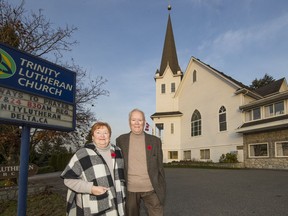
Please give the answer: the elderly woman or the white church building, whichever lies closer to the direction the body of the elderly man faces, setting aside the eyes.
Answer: the elderly woman

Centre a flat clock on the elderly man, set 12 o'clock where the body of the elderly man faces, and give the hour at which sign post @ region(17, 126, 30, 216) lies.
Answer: The sign post is roughly at 4 o'clock from the elderly man.

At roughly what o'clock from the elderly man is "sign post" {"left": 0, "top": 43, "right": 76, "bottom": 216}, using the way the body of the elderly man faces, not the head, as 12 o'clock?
The sign post is roughly at 4 o'clock from the elderly man.

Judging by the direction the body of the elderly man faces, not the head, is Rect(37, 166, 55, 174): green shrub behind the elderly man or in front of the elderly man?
behind

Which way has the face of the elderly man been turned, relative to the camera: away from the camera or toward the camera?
toward the camera

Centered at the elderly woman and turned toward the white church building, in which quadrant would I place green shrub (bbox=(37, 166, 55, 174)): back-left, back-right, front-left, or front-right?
front-left

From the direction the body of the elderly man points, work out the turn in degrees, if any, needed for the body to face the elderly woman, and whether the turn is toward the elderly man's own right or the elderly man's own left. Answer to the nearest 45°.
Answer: approximately 45° to the elderly man's own right

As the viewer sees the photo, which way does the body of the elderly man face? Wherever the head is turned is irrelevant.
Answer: toward the camera

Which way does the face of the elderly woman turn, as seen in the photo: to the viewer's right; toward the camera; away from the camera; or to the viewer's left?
toward the camera

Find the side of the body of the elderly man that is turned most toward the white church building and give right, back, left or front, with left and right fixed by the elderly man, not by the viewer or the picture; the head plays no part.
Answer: back
